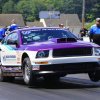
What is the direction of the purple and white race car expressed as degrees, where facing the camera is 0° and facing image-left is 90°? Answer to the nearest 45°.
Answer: approximately 315°
